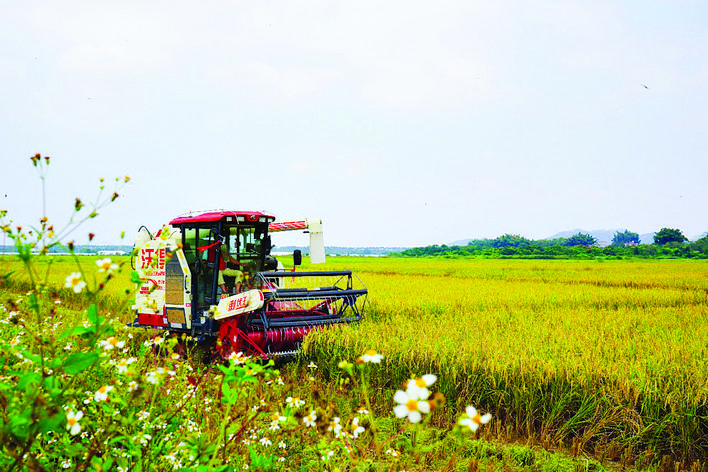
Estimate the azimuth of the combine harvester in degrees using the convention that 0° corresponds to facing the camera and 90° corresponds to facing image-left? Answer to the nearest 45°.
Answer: approximately 315°
